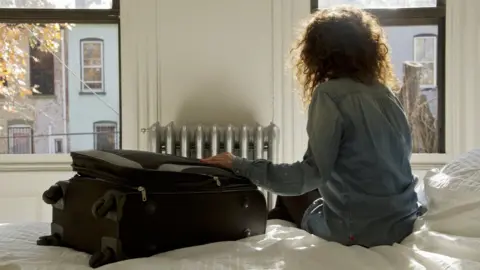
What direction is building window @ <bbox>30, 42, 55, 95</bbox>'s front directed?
toward the camera

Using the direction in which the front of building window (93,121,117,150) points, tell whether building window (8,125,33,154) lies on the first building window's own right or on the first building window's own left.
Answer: on the first building window's own right

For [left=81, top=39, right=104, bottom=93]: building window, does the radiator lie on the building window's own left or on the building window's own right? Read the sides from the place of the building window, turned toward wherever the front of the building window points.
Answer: on the building window's own left

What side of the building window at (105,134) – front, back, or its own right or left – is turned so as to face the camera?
front

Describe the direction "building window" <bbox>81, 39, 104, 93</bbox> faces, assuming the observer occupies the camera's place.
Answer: facing the viewer

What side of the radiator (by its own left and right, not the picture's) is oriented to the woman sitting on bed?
front

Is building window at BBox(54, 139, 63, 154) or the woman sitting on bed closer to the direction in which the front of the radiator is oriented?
the woman sitting on bed

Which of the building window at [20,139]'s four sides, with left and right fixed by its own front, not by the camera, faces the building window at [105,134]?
left

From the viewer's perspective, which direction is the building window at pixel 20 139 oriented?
toward the camera

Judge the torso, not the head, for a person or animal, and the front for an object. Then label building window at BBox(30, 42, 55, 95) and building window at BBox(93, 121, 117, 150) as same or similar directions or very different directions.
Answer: same or similar directions

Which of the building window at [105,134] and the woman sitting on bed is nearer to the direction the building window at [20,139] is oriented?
the woman sitting on bed

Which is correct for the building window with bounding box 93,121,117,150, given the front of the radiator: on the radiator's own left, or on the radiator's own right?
on the radiator's own right
